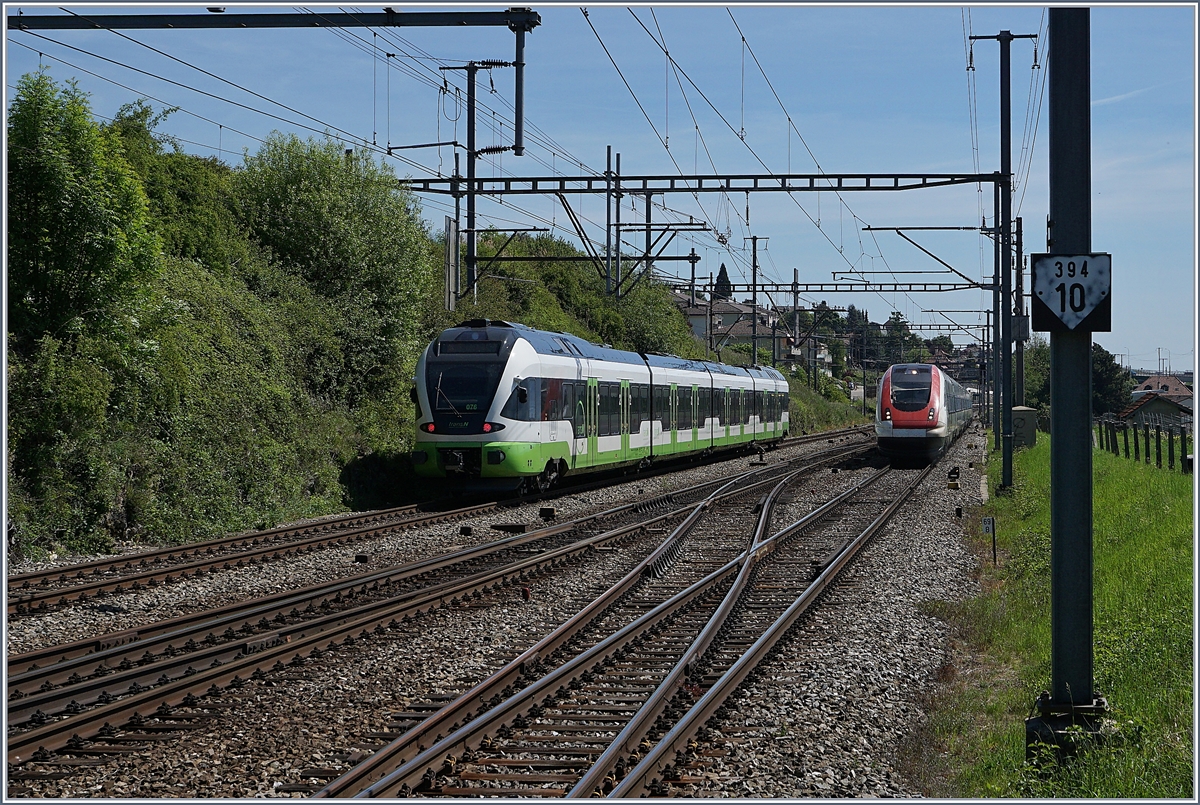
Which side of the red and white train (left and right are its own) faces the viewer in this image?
front

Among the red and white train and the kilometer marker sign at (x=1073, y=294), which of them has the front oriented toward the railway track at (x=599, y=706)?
the red and white train

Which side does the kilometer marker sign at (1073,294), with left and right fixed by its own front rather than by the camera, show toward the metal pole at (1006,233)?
back

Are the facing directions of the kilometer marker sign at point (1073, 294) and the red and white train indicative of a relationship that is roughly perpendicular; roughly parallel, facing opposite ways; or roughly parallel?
roughly parallel

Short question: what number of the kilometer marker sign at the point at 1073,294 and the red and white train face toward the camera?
2

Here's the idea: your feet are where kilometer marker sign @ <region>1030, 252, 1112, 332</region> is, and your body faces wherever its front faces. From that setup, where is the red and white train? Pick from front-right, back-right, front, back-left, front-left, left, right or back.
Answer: back

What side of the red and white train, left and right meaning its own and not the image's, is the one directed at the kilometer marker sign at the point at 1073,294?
front

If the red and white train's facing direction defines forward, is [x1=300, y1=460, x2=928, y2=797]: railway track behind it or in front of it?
in front

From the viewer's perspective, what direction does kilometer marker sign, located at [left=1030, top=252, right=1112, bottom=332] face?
toward the camera

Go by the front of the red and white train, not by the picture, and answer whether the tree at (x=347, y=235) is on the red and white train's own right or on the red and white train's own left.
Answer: on the red and white train's own right

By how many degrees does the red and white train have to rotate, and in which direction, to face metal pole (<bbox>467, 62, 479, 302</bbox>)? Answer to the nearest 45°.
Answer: approximately 45° to its right

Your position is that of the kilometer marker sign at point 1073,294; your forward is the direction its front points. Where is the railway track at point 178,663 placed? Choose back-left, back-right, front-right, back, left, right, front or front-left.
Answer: right

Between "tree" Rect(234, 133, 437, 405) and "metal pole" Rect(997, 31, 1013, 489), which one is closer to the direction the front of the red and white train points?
the metal pole

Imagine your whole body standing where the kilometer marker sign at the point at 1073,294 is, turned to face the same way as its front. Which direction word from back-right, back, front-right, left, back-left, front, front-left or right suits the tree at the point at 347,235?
back-right
